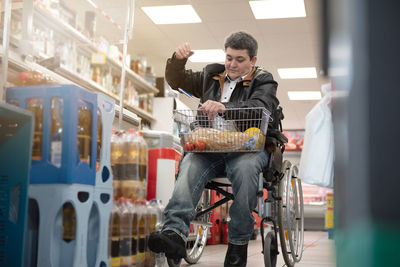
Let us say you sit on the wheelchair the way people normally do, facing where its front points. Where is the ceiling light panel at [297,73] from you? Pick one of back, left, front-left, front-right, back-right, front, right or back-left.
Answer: back-right

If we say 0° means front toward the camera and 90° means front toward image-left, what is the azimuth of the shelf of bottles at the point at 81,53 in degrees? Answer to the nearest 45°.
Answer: approximately 315°

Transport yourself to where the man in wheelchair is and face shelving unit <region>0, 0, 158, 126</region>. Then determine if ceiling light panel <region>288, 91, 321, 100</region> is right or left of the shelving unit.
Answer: right

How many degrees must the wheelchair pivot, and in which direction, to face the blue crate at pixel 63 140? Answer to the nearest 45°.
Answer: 0° — it already faces it

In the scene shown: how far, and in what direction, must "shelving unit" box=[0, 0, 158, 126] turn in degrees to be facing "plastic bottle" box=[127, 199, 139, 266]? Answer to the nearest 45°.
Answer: approximately 45° to its right

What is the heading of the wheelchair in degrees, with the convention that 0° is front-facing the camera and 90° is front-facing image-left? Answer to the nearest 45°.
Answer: approximately 45°

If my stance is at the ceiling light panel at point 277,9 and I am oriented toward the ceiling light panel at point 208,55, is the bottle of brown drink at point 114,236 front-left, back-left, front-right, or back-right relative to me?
back-left

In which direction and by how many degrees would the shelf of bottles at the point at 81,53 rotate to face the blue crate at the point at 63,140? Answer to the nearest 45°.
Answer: approximately 45° to its right

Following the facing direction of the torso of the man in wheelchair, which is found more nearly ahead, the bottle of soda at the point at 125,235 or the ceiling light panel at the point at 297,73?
the bottle of soda

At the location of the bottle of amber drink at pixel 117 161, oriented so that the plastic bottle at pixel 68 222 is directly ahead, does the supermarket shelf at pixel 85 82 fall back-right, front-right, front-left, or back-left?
back-right

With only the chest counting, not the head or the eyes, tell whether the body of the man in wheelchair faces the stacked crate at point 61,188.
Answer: yes

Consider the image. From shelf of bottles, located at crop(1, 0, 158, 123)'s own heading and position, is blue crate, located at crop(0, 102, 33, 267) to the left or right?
on its right
